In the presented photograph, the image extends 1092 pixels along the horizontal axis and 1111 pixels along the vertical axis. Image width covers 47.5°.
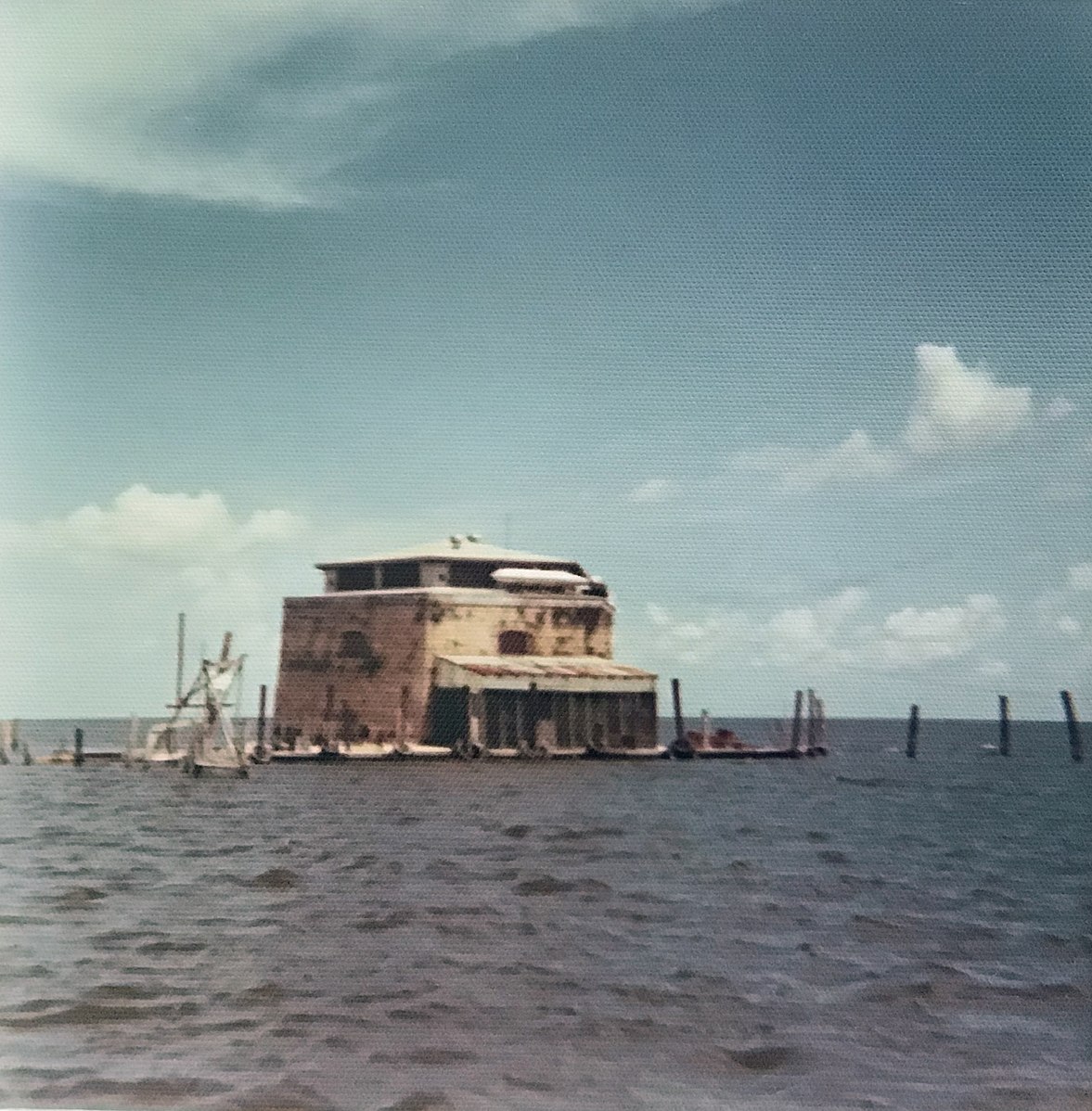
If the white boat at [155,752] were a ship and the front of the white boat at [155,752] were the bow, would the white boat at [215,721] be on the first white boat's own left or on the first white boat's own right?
on the first white boat's own left

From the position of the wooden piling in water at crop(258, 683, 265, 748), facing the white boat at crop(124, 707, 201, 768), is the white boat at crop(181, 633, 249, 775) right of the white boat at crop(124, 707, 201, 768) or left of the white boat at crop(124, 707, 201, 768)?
left

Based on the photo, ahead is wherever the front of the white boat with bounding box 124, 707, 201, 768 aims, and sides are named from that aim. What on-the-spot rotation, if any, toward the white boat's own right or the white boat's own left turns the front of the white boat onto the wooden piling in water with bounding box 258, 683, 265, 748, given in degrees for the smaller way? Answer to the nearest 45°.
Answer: approximately 180°

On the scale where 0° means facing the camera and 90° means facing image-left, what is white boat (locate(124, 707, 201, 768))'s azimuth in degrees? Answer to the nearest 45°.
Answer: approximately 90°
